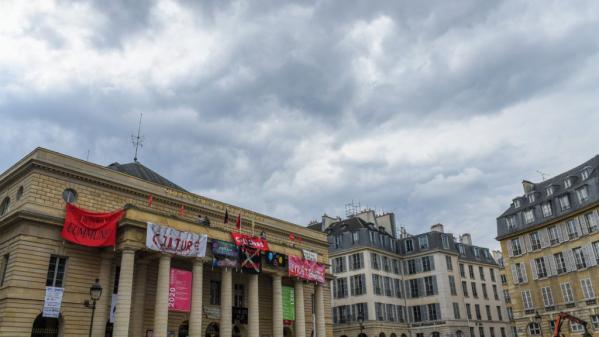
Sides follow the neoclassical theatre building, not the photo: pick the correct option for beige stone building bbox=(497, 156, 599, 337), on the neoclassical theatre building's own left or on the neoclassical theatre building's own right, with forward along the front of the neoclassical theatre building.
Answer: on the neoclassical theatre building's own left

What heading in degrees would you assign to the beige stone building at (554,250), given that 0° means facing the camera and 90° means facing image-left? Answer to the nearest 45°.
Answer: approximately 45°

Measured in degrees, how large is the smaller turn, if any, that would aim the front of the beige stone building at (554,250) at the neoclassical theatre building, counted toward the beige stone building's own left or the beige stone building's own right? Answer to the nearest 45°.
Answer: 0° — it already faces it
